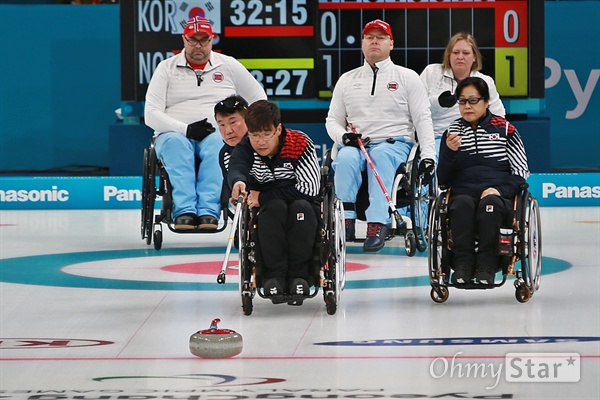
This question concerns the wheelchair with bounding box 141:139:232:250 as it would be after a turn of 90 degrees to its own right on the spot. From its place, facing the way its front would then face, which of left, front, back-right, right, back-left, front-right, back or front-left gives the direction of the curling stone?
left

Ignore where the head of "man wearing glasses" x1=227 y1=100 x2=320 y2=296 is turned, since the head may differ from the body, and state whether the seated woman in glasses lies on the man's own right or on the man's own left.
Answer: on the man's own left

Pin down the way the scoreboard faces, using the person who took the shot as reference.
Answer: facing the viewer

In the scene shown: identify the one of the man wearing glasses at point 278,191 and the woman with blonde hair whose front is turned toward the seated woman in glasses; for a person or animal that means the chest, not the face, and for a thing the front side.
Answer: the woman with blonde hair

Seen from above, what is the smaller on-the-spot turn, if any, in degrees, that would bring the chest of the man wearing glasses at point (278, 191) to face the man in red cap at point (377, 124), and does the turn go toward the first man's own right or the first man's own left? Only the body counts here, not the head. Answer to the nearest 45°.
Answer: approximately 180°

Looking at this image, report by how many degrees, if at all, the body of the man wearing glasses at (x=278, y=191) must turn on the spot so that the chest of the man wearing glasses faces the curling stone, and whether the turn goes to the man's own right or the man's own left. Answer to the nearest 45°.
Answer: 0° — they already face it

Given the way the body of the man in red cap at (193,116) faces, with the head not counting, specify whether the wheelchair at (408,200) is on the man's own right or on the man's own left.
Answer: on the man's own left

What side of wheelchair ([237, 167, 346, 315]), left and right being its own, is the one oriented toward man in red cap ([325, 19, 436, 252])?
back

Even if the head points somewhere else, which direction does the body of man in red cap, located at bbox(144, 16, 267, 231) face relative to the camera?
toward the camera

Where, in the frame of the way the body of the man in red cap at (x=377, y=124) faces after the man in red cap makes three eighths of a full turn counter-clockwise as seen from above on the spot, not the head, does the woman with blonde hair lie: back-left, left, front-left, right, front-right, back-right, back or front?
front

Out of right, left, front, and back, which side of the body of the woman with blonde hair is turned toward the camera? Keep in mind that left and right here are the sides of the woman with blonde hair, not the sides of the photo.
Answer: front

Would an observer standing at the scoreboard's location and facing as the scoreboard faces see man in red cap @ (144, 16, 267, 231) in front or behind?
in front

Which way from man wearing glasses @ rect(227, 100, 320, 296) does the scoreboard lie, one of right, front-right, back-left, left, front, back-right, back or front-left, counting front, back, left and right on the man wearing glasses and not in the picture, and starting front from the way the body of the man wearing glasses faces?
back
